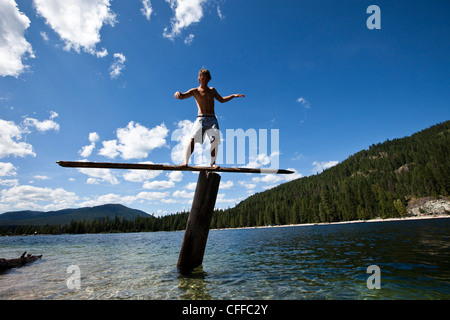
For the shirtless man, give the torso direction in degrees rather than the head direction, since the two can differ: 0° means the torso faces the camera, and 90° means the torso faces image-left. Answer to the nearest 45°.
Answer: approximately 0°
